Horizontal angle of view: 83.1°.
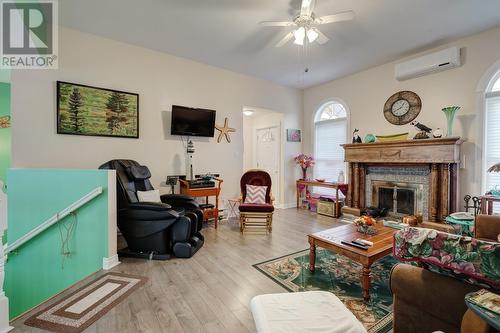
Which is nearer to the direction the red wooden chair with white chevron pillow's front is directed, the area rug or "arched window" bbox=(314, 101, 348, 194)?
the area rug

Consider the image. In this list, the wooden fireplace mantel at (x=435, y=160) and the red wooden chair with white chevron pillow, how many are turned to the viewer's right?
0

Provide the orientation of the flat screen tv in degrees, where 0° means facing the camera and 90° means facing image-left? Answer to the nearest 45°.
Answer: approximately 315°

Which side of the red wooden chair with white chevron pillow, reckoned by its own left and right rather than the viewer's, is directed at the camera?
front

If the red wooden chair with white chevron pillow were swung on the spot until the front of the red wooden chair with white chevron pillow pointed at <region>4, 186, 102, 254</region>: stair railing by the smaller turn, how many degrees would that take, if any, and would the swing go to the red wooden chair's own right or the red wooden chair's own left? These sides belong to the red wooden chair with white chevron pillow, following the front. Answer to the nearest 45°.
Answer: approximately 45° to the red wooden chair's own right

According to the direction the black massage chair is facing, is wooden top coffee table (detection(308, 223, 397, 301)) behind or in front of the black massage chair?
in front

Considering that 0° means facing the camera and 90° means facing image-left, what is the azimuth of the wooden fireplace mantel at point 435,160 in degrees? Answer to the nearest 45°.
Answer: approximately 45°

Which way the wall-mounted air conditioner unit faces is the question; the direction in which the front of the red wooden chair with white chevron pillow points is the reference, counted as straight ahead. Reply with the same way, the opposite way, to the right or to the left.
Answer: to the right

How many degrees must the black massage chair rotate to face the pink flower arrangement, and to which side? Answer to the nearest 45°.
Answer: approximately 90° to its left

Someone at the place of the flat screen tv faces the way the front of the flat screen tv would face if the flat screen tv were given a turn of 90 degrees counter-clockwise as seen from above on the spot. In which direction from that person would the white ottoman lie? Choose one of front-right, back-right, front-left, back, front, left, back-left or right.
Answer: back-right

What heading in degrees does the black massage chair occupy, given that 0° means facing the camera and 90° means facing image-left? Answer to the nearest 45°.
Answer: approximately 315°

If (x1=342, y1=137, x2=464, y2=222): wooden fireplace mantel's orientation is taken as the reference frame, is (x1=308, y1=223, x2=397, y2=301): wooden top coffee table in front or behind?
in front

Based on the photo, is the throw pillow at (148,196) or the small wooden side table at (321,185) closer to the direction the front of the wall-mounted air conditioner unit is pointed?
the throw pillow

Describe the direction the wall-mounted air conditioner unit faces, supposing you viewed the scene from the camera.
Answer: facing the viewer and to the left of the viewer
